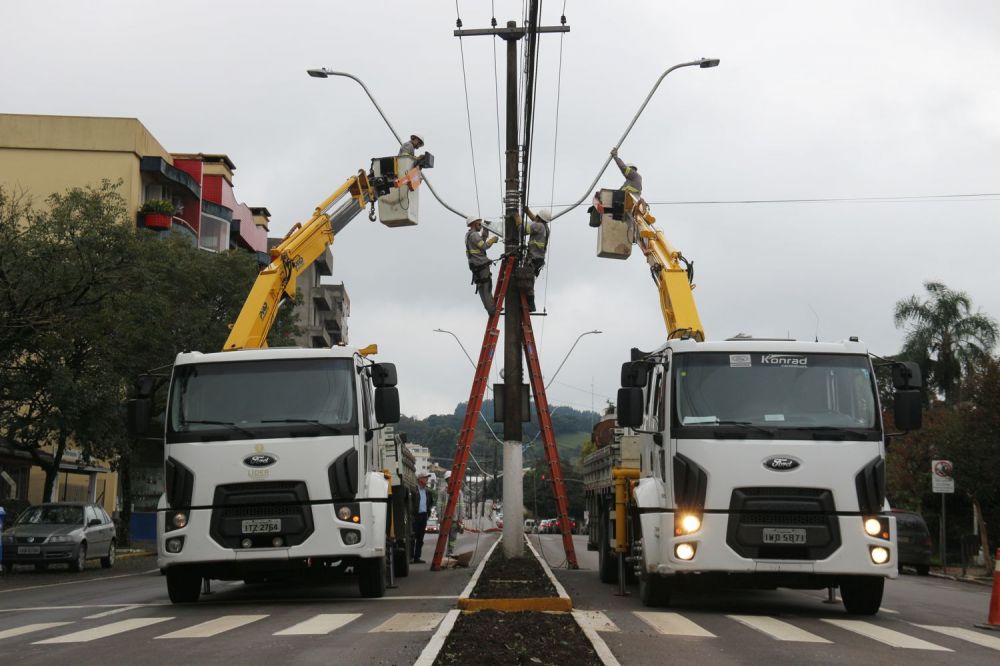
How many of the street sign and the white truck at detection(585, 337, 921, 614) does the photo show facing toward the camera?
2

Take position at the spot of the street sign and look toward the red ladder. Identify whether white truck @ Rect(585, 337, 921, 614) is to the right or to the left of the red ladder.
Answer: left

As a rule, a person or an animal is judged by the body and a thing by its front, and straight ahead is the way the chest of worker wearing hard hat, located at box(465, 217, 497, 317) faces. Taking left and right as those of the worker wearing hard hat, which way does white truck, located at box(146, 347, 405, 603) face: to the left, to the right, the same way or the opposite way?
to the right

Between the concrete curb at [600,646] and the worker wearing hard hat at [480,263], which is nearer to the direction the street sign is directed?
the concrete curb

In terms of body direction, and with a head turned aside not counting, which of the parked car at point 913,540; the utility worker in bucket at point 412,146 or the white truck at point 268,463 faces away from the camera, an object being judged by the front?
the parked car

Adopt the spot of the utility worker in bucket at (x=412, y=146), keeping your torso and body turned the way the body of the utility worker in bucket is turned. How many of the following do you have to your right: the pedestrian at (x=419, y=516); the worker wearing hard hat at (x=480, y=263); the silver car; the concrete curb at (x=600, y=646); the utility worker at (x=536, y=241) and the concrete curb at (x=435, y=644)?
2

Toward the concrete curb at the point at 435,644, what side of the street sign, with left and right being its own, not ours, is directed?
front

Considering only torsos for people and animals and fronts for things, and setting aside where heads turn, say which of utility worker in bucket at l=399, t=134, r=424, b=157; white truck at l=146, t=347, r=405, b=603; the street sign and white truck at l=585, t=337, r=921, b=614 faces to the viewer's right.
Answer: the utility worker in bucket

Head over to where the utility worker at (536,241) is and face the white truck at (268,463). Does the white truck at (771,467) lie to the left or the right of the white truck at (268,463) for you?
left

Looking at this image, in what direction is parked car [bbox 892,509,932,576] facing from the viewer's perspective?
away from the camera

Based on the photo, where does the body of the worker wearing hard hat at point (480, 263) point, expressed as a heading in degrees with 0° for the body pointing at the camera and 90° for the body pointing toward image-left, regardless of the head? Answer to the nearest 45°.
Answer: approximately 270°
